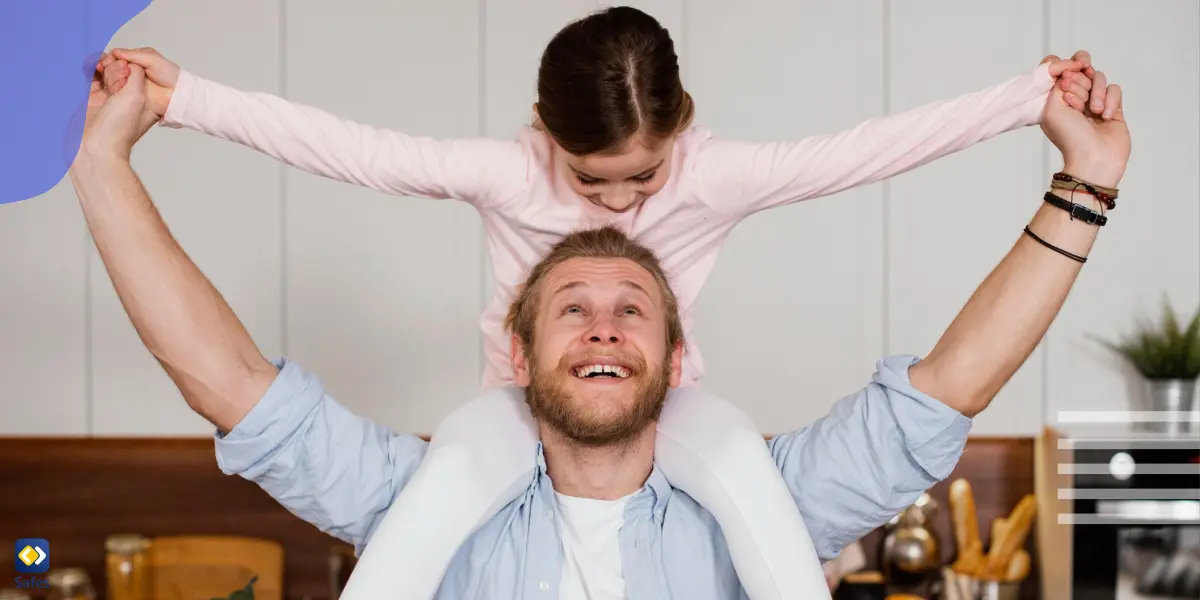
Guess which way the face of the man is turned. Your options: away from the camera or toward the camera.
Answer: toward the camera

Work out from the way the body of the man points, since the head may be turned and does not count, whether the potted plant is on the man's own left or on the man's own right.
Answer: on the man's own left

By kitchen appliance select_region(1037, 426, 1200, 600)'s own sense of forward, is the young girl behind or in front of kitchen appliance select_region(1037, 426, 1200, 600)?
in front

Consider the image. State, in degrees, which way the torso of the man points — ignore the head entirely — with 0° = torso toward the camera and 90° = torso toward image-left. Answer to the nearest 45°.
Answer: approximately 0°

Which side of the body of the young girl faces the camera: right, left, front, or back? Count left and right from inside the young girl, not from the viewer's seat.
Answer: front

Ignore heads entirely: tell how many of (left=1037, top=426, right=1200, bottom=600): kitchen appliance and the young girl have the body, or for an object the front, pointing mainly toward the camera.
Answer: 2

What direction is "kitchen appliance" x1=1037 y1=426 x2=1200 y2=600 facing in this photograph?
toward the camera

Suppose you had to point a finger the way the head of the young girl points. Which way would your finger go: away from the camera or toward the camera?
toward the camera

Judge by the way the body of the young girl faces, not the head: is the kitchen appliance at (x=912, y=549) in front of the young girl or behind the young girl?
behind
